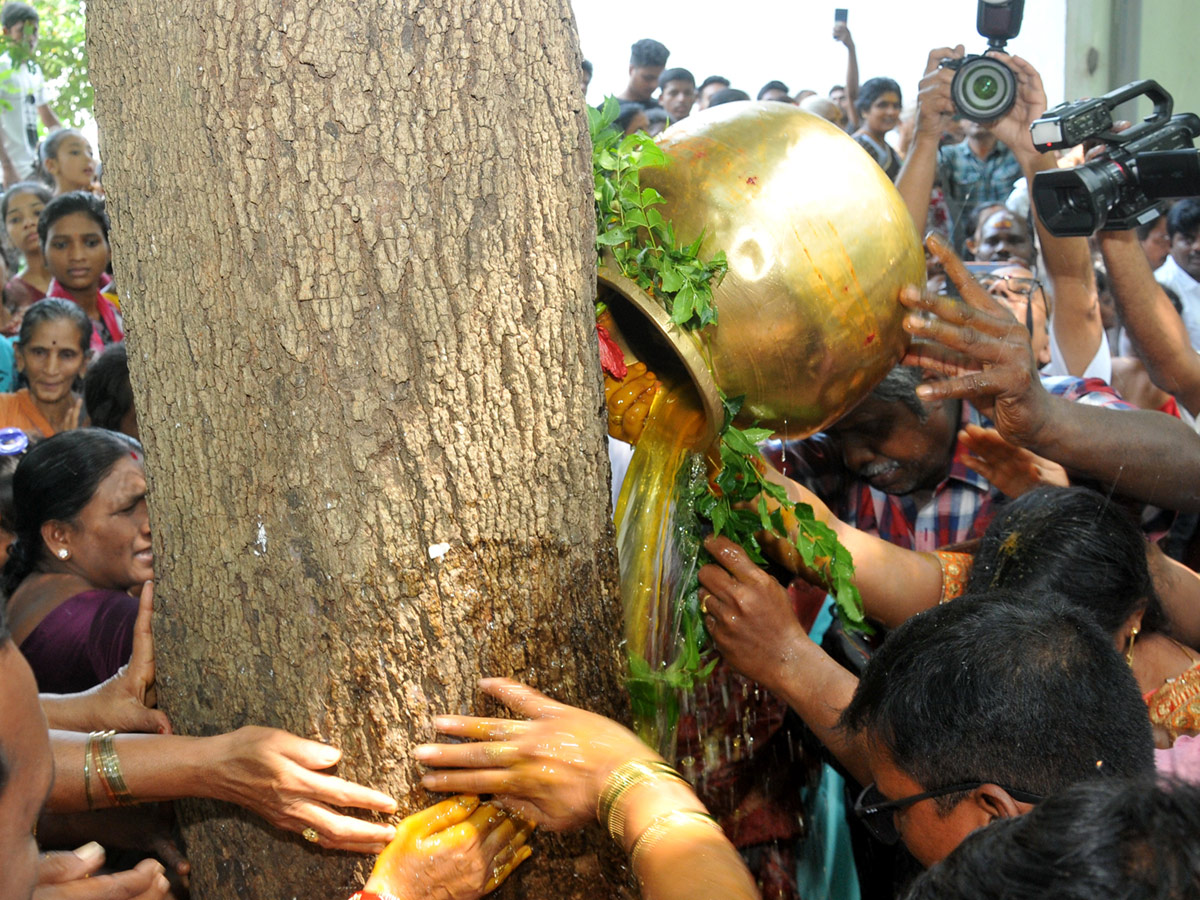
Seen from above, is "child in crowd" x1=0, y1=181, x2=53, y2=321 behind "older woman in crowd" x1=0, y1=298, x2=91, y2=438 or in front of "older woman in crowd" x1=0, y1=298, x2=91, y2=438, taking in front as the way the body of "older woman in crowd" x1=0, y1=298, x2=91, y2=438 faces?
behind

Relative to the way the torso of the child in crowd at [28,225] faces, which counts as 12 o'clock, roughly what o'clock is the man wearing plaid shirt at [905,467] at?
The man wearing plaid shirt is roughly at 11 o'clock from the child in crowd.

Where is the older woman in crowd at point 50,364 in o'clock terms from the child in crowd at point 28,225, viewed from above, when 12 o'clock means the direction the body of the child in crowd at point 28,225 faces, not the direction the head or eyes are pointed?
the older woman in crowd at point 50,364 is roughly at 12 o'clock from the child in crowd at point 28,225.

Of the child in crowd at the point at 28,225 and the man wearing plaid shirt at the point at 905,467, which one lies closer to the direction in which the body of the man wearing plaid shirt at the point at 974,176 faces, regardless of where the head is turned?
the man wearing plaid shirt

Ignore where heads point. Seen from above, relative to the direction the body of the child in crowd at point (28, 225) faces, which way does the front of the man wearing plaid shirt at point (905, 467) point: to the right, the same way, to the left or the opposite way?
to the right

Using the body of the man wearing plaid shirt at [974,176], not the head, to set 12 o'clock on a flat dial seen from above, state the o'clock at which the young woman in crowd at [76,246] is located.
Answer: The young woman in crowd is roughly at 2 o'clock from the man wearing plaid shirt.

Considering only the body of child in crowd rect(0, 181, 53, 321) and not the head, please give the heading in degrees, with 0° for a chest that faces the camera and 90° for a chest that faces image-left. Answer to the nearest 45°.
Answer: approximately 0°
